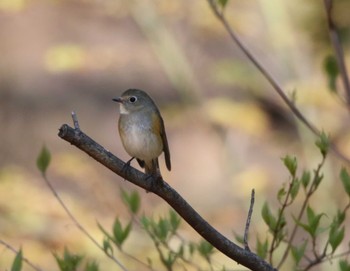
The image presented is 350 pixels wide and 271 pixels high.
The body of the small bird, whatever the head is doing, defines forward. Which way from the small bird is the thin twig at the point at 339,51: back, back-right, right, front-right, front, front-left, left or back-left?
left

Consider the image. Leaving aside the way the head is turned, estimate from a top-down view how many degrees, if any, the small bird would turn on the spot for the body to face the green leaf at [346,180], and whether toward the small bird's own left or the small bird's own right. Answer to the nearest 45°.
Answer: approximately 90° to the small bird's own left

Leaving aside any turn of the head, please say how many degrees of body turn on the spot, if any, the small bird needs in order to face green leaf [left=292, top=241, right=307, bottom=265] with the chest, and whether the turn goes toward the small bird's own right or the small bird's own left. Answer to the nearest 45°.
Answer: approximately 90° to the small bird's own left

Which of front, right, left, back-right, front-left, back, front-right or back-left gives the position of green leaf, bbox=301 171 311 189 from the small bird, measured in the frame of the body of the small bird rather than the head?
left

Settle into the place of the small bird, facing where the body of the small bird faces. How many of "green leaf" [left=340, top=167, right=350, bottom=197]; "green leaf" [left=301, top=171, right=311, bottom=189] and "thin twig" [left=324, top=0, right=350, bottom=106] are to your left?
3

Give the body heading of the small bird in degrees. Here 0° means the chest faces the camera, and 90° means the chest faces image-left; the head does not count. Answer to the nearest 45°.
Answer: approximately 45°
